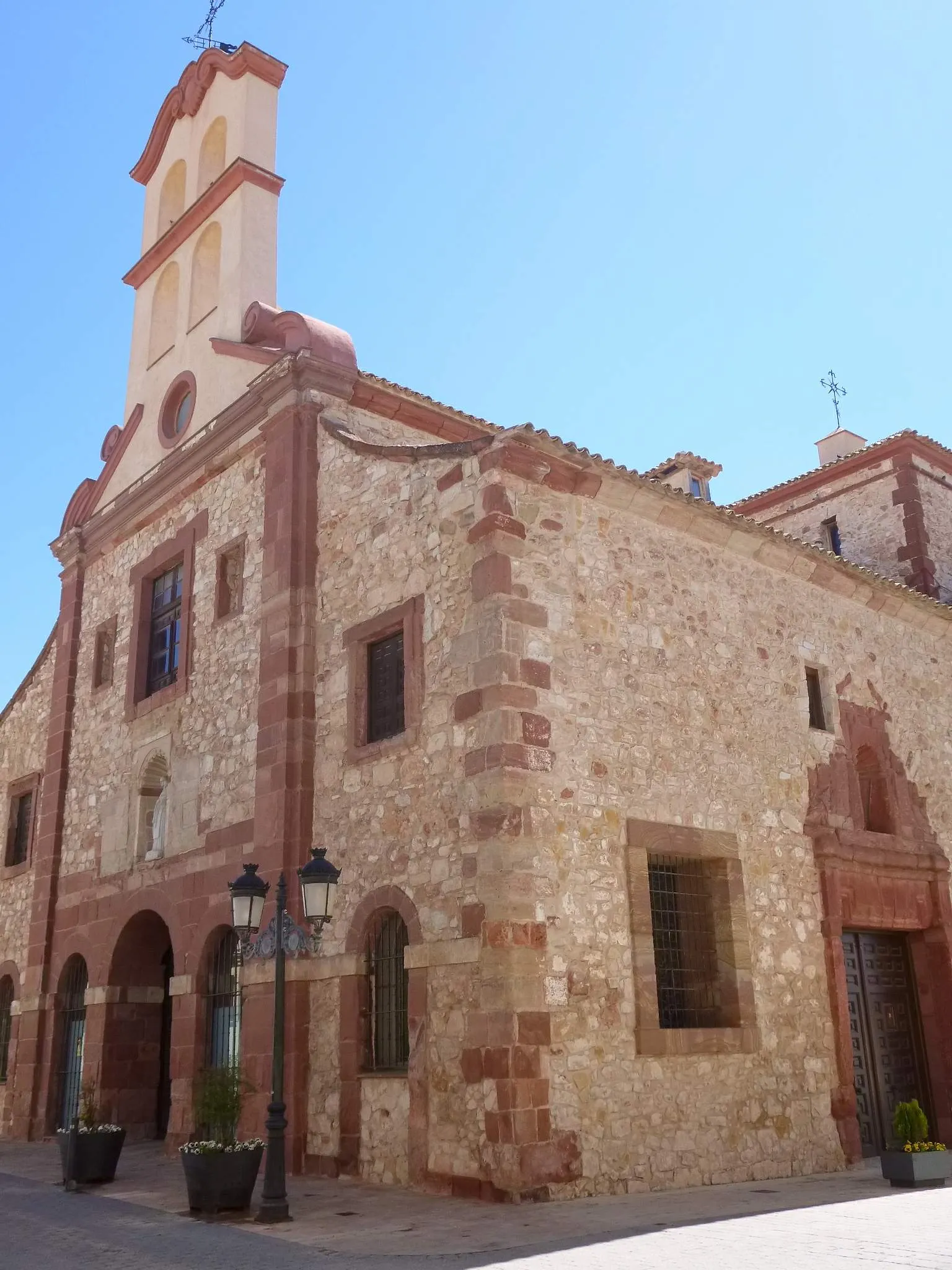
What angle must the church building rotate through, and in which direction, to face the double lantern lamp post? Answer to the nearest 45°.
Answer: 0° — it already faces it

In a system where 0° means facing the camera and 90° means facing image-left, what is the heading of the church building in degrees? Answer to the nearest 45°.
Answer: approximately 45°
